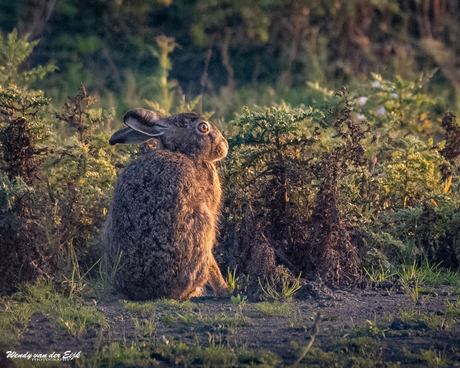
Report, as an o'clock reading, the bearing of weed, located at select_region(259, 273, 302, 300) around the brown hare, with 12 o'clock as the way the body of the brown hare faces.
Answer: The weed is roughly at 2 o'clock from the brown hare.

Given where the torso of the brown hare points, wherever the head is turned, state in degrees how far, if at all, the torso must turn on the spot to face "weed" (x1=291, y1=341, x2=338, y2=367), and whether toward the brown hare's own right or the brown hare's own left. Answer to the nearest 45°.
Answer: approximately 90° to the brown hare's own right

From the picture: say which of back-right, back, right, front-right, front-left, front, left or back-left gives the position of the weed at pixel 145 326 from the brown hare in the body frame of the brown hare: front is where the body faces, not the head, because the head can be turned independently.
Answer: back-right

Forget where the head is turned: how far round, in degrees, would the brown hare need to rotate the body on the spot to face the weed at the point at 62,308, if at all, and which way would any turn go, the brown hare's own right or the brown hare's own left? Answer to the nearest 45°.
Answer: approximately 180°

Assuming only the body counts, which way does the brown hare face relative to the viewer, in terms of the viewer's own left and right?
facing away from the viewer and to the right of the viewer

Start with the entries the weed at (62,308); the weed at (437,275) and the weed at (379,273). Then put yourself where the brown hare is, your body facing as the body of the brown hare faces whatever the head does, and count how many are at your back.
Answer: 1

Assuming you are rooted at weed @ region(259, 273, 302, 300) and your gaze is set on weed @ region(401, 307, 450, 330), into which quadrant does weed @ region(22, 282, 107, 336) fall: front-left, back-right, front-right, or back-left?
back-right

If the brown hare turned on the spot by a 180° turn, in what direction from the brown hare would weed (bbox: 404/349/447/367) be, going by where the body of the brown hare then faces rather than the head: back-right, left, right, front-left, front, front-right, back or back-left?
left

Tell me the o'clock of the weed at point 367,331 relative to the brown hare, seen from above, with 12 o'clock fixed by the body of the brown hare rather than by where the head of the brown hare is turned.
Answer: The weed is roughly at 3 o'clock from the brown hare.

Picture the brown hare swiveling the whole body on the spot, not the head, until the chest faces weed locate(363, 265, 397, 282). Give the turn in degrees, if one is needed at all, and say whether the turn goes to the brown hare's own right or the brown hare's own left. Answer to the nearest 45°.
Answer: approximately 45° to the brown hare's own right

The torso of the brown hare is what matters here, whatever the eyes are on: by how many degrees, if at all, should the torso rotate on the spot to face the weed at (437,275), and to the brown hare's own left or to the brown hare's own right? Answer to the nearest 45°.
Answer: approximately 45° to the brown hare's own right
